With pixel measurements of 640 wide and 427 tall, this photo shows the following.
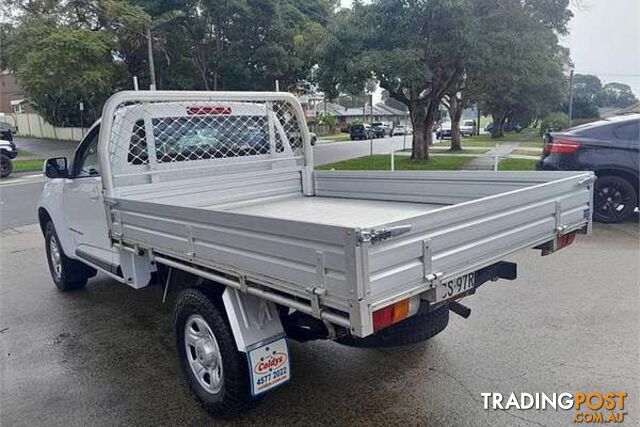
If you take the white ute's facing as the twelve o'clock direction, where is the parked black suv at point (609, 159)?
The parked black suv is roughly at 3 o'clock from the white ute.

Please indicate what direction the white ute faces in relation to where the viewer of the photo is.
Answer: facing away from the viewer and to the left of the viewer

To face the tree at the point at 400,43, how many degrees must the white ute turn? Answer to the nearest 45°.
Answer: approximately 45° to its right

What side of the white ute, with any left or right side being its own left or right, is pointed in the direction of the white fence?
front

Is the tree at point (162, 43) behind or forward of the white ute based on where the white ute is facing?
forward

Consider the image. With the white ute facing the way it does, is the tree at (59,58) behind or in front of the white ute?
in front
